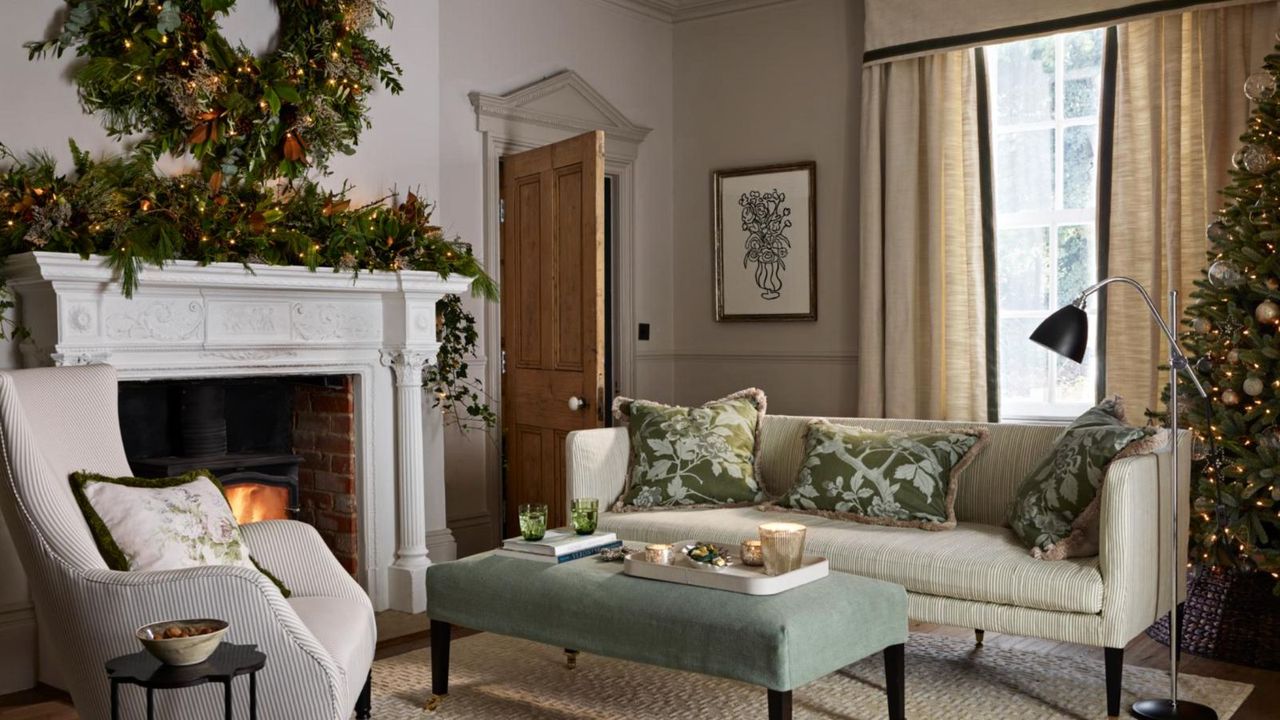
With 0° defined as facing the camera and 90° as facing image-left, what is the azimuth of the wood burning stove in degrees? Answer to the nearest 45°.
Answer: approximately 315°

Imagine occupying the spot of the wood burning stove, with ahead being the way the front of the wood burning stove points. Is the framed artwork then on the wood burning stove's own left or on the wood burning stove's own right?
on the wood burning stove's own left

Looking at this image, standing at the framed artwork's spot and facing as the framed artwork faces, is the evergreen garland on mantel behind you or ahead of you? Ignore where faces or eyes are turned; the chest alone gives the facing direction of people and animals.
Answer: ahead

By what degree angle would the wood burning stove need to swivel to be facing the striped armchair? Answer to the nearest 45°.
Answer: approximately 45° to its right

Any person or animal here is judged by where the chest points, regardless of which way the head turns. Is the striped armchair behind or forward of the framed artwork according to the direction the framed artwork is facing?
forward

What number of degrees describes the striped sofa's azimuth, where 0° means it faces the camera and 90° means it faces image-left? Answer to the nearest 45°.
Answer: approximately 45°

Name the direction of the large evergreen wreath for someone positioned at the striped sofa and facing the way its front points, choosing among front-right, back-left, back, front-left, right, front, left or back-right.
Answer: front-right

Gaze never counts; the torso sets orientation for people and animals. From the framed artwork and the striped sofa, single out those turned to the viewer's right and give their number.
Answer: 0

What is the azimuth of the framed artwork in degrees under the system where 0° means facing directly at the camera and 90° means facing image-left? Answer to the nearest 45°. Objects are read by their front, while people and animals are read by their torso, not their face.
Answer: approximately 45°

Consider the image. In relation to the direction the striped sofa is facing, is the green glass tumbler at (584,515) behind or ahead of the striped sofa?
ahead

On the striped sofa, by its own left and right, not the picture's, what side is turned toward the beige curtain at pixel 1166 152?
back
